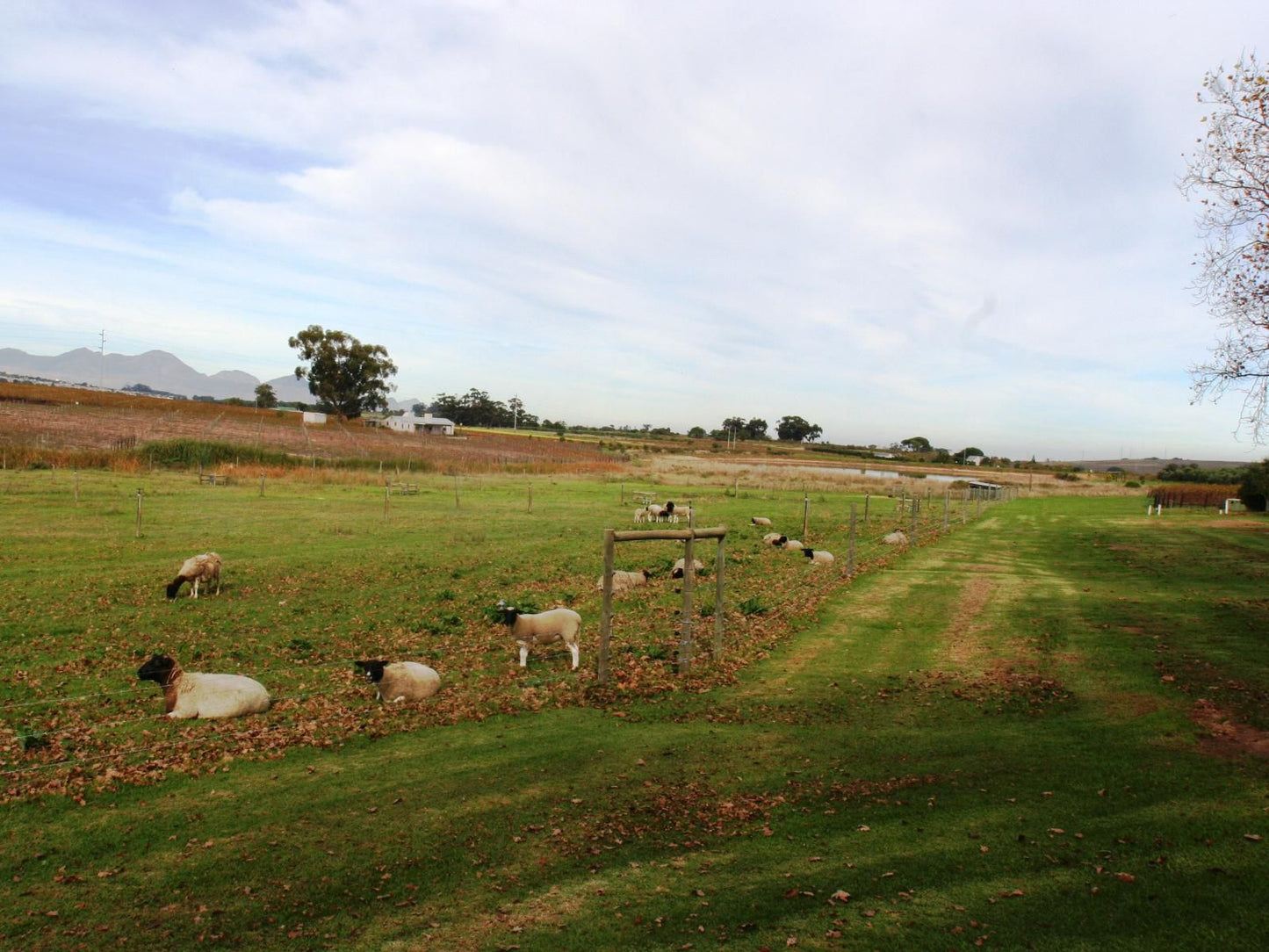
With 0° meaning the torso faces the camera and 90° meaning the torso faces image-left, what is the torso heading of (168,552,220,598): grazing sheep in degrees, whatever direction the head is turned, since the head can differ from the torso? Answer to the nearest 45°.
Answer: approximately 90°

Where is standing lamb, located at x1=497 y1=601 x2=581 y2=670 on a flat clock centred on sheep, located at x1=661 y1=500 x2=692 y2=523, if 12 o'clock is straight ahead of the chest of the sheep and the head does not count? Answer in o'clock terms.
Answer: The standing lamb is roughly at 9 o'clock from the sheep.

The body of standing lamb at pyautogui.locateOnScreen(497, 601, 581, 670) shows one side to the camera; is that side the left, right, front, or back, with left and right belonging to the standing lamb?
left

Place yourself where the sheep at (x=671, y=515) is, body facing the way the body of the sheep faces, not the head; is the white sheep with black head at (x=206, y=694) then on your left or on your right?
on your left

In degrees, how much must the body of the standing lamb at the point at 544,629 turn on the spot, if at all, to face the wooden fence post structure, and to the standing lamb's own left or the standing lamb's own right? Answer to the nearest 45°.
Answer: approximately 135° to the standing lamb's own left

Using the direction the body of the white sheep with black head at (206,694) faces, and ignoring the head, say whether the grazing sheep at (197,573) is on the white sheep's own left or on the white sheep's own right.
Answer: on the white sheep's own right

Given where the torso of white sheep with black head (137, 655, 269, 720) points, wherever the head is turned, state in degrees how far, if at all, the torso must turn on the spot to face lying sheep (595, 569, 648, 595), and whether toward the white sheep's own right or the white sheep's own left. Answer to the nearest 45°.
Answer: approximately 135° to the white sheep's own right

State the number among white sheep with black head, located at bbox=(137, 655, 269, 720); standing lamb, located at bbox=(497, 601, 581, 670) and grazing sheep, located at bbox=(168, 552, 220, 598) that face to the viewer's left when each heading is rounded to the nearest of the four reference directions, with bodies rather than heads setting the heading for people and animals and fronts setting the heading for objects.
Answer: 3

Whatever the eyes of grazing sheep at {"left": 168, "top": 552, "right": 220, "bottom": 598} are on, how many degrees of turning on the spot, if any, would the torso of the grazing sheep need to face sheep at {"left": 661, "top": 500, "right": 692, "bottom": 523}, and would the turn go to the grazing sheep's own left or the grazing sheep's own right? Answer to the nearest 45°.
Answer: approximately 135° to the grazing sheep's own right

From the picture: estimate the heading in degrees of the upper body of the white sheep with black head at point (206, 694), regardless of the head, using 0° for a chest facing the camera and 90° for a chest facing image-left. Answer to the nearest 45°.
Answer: approximately 90°
